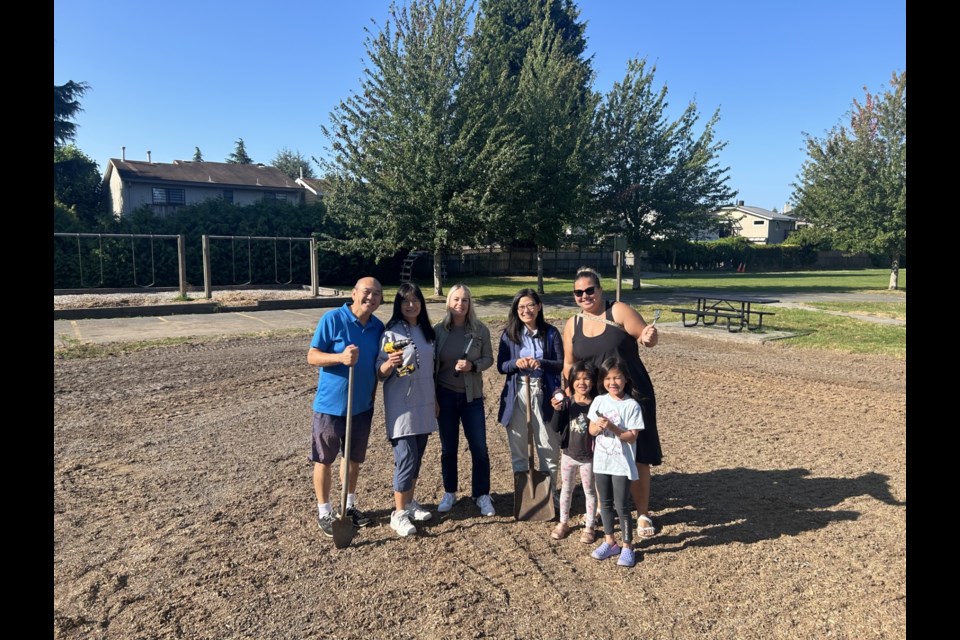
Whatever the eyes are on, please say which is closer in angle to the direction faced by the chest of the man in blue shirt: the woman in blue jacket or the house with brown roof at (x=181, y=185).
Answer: the woman in blue jacket

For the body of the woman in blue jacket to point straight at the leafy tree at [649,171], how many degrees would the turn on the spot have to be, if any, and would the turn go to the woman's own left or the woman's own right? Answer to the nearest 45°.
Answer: approximately 180°

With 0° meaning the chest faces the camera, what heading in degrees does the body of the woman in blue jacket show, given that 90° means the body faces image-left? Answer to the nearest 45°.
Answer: approximately 0°

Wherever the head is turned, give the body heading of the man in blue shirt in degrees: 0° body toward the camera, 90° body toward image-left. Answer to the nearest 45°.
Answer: approximately 315°

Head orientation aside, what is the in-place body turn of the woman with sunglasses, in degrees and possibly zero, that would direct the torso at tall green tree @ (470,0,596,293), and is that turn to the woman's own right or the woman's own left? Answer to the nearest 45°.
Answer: approximately 180°

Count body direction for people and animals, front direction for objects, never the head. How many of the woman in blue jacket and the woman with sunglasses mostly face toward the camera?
2

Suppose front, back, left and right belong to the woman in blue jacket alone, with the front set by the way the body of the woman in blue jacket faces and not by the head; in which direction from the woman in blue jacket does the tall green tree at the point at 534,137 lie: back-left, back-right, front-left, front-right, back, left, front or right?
back

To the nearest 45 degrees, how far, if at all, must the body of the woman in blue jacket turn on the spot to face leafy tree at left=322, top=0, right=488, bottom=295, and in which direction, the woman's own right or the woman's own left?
approximately 180°
